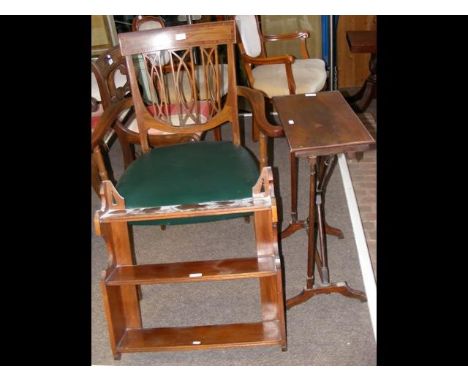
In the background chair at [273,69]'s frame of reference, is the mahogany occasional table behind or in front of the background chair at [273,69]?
in front

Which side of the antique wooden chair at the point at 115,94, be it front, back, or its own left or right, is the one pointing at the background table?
front

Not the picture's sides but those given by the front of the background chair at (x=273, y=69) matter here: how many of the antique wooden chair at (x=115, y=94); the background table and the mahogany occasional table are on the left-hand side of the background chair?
1

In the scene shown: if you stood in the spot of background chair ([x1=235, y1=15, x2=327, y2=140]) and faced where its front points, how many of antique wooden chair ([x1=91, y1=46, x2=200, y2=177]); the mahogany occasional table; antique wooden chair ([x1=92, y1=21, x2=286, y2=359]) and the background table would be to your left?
1

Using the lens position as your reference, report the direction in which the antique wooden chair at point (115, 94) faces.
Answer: facing the viewer and to the right of the viewer

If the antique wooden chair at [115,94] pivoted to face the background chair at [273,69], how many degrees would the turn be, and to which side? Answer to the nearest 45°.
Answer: approximately 90° to its left

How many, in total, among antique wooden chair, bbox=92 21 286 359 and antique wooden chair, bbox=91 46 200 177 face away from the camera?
0
